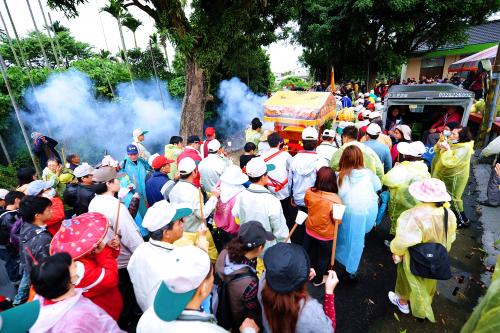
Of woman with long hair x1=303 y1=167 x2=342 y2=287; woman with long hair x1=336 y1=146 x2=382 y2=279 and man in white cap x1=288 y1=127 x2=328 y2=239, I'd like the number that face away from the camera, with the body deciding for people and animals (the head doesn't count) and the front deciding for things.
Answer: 3

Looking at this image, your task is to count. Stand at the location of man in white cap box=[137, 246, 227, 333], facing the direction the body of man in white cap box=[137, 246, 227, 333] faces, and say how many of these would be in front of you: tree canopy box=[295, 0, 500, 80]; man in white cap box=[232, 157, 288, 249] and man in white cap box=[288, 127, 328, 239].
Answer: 3

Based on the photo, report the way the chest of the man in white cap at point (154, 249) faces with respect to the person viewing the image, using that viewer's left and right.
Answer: facing away from the viewer and to the right of the viewer

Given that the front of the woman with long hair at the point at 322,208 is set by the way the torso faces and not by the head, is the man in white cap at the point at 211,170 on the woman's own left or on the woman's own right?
on the woman's own left

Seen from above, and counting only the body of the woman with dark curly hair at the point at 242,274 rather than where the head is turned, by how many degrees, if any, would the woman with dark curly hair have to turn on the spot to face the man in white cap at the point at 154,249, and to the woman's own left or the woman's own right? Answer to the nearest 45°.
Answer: approximately 90° to the woman's own left

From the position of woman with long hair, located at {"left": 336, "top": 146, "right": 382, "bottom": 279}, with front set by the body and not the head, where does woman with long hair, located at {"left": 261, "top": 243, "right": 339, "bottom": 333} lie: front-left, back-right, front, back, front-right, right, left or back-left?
back

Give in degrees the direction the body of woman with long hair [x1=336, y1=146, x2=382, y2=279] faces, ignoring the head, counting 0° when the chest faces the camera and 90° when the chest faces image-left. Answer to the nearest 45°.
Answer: approximately 180°

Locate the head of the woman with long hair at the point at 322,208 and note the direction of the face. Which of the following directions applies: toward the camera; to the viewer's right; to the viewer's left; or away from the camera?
away from the camera

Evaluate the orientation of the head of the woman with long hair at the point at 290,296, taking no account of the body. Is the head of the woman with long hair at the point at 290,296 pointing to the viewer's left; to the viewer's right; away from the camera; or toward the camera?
away from the camera

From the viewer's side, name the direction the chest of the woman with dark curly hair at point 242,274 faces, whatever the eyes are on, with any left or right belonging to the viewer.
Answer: facing away from the viewer and to the right of the viewer

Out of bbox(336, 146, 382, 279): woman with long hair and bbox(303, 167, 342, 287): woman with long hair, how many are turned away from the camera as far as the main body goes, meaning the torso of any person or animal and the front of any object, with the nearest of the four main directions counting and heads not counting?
2

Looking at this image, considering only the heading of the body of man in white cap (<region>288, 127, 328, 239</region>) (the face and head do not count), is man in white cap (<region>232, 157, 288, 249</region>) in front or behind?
behind

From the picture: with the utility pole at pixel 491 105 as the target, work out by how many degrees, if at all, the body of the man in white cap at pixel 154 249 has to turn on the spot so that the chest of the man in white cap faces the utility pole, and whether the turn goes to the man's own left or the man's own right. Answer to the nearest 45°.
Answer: approximately 45° to the man's own right

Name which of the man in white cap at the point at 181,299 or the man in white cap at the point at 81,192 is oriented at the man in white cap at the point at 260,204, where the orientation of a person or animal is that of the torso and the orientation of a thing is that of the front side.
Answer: the man in white cap at the point at 181,299

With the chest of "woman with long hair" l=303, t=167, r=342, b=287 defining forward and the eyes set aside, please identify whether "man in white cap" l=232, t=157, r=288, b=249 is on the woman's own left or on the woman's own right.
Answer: on the woman's own left

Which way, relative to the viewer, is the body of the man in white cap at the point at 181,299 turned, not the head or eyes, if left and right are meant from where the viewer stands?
facing away from the viewer and to the right of the viewer

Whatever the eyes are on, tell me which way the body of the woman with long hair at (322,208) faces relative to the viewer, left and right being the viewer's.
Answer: facing away from the viewer
